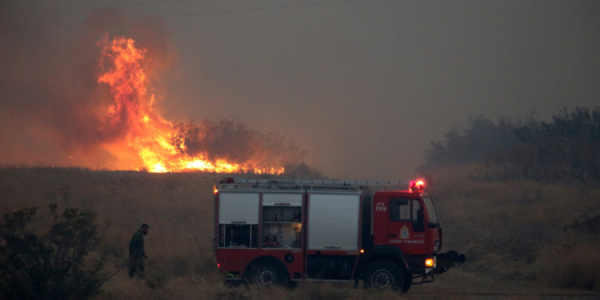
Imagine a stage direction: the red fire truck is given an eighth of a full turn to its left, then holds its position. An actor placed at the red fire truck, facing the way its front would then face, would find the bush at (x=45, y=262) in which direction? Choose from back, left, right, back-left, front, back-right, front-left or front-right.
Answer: back

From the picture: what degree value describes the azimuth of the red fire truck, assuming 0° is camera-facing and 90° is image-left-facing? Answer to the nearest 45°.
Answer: approximately 270°

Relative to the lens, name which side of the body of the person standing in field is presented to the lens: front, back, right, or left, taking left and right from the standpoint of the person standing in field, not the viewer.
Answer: right

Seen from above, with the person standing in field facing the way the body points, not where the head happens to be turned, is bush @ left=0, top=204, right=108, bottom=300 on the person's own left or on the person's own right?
on the person's own right

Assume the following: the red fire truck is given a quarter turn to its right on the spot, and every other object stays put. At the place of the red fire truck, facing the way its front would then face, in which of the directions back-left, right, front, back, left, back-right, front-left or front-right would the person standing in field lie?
right
